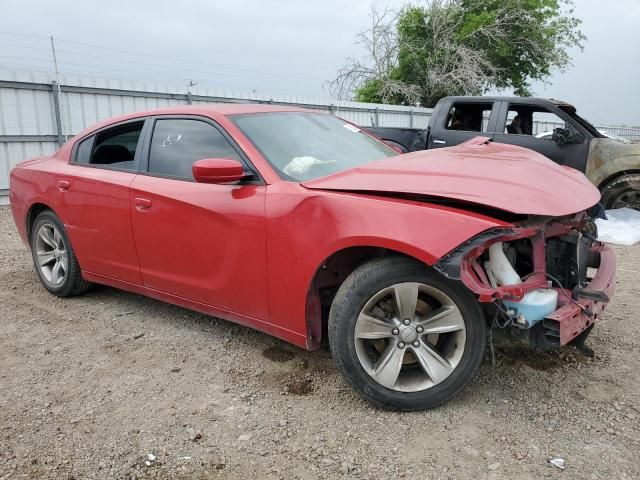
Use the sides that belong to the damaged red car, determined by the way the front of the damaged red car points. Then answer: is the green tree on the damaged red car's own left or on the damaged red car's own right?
on the damaged red car's own left

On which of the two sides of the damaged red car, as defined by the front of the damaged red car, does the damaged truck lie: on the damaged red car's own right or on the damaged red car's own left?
on the damaged red car's own left

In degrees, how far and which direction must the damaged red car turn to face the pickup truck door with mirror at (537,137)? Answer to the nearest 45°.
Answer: approximately 90° to its left

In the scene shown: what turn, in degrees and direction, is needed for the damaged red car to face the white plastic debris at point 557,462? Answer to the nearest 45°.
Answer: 0° — it already faces it

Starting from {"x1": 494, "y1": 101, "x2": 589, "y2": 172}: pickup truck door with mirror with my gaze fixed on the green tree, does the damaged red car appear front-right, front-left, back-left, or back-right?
back-left

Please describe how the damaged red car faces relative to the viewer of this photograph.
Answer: facing the viewer and to the right of the viewer
